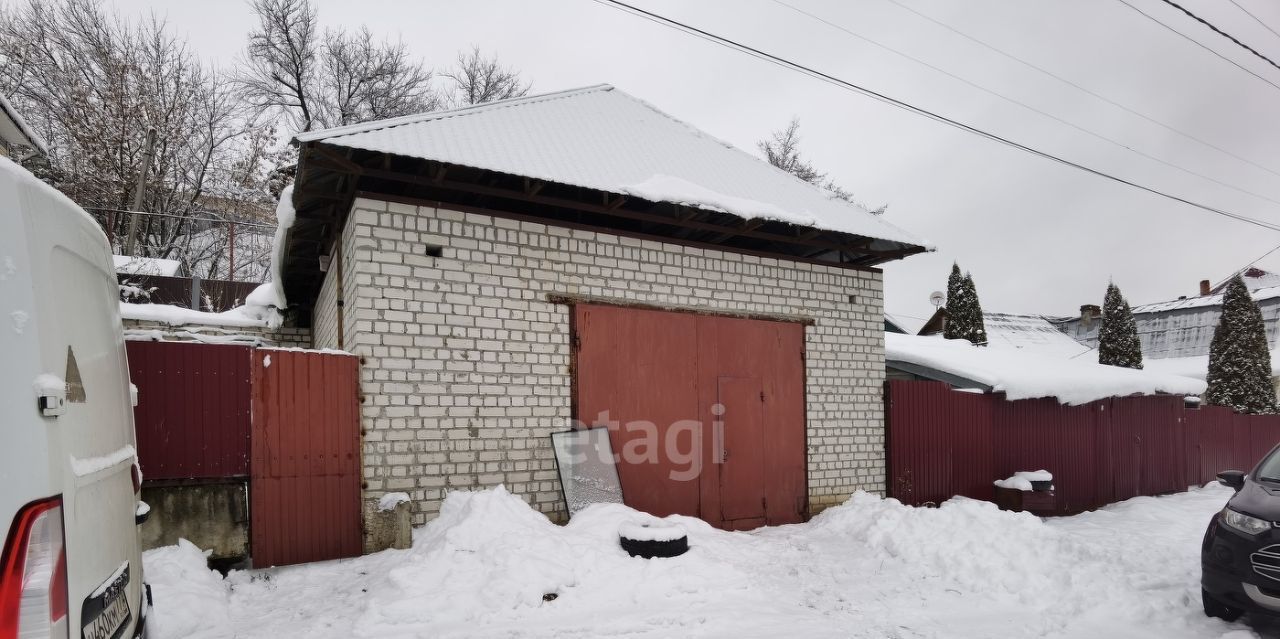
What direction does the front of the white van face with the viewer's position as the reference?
facing away from the viewer and to the left of the viewer

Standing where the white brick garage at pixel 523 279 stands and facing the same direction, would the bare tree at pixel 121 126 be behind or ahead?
behind

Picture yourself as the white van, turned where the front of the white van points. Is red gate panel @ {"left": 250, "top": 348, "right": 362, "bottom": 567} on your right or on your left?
on your right

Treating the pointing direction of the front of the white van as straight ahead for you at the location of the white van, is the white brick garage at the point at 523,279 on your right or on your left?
on your right

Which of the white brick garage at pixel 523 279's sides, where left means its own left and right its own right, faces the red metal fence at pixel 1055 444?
left

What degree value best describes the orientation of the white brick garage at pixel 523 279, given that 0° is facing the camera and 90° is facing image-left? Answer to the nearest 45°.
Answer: approximately 315°

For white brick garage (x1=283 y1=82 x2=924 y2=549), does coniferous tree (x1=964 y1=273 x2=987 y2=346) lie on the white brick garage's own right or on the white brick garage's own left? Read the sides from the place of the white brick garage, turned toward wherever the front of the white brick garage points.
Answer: on the white brick garage's own left

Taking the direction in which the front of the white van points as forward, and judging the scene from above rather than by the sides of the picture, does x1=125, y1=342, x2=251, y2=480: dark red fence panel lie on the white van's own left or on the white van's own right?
on the white van's own right

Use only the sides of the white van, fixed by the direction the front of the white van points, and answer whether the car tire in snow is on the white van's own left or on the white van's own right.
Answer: on the white van's own right
